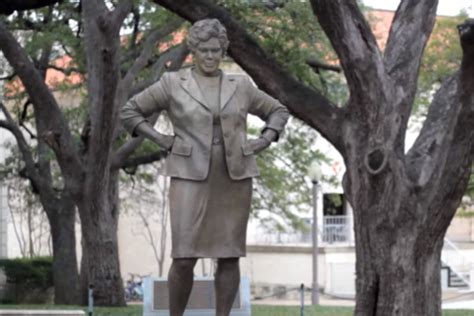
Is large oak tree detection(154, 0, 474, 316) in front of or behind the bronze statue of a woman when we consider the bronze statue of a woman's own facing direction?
behind

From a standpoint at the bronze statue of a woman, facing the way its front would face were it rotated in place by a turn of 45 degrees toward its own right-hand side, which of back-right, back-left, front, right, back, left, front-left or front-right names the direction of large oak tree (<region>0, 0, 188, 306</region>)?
back-right

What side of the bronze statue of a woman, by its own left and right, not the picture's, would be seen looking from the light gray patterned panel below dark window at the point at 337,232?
back

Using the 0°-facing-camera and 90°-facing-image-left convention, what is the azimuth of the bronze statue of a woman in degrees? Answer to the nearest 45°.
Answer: approximately 0°
